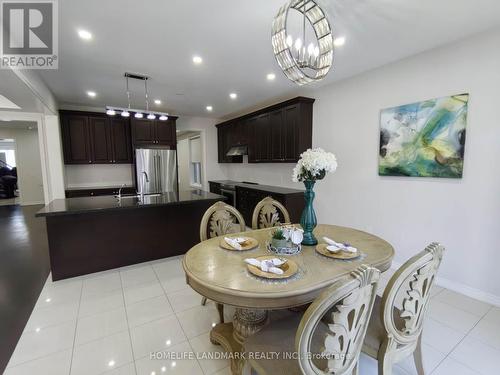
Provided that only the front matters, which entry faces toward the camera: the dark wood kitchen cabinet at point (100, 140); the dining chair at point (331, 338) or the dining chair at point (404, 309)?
the dark wood kitchen cabinet

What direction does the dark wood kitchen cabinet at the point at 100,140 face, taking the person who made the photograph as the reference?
facing the viewer

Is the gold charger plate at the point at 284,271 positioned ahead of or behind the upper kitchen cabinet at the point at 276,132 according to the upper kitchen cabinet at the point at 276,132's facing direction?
ahead

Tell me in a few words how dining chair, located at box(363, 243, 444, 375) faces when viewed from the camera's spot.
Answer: facing away from the viewer and to the left of the viewer

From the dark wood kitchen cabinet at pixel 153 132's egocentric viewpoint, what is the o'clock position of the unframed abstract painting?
The unframed abstract painting is roughly at 11 o'clock from the dark wood kitchen cabinet.

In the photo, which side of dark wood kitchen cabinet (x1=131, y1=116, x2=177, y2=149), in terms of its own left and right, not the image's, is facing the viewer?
front

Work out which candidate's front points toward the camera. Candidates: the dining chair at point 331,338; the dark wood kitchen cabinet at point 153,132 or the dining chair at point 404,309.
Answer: the dark wood kitchen cabinet

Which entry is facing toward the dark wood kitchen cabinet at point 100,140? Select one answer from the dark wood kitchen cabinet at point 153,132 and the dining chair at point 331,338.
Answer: the dining chair

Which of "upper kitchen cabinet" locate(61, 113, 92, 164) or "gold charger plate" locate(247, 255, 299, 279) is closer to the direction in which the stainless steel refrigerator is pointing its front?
the gold charger plate

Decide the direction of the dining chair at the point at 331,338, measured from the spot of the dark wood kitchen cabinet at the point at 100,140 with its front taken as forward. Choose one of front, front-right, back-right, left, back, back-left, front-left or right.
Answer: front

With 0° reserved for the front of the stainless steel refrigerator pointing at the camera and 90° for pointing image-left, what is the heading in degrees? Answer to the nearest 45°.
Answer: approximately 0°

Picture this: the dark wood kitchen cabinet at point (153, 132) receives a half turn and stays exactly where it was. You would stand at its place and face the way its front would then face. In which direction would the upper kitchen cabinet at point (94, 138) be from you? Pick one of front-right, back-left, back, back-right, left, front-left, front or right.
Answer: left

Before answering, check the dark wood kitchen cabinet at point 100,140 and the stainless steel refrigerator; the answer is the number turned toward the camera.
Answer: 2

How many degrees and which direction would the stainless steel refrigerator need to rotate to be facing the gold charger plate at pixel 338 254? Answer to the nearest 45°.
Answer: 0° — it already faces it

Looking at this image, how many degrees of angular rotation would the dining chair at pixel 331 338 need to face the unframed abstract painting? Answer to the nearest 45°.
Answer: approximately 90° to its right

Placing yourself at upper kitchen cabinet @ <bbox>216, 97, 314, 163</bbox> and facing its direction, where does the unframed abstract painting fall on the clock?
The unframed abstract painting is roughly at 9 o'clock from the upper kitchen cabinet.
